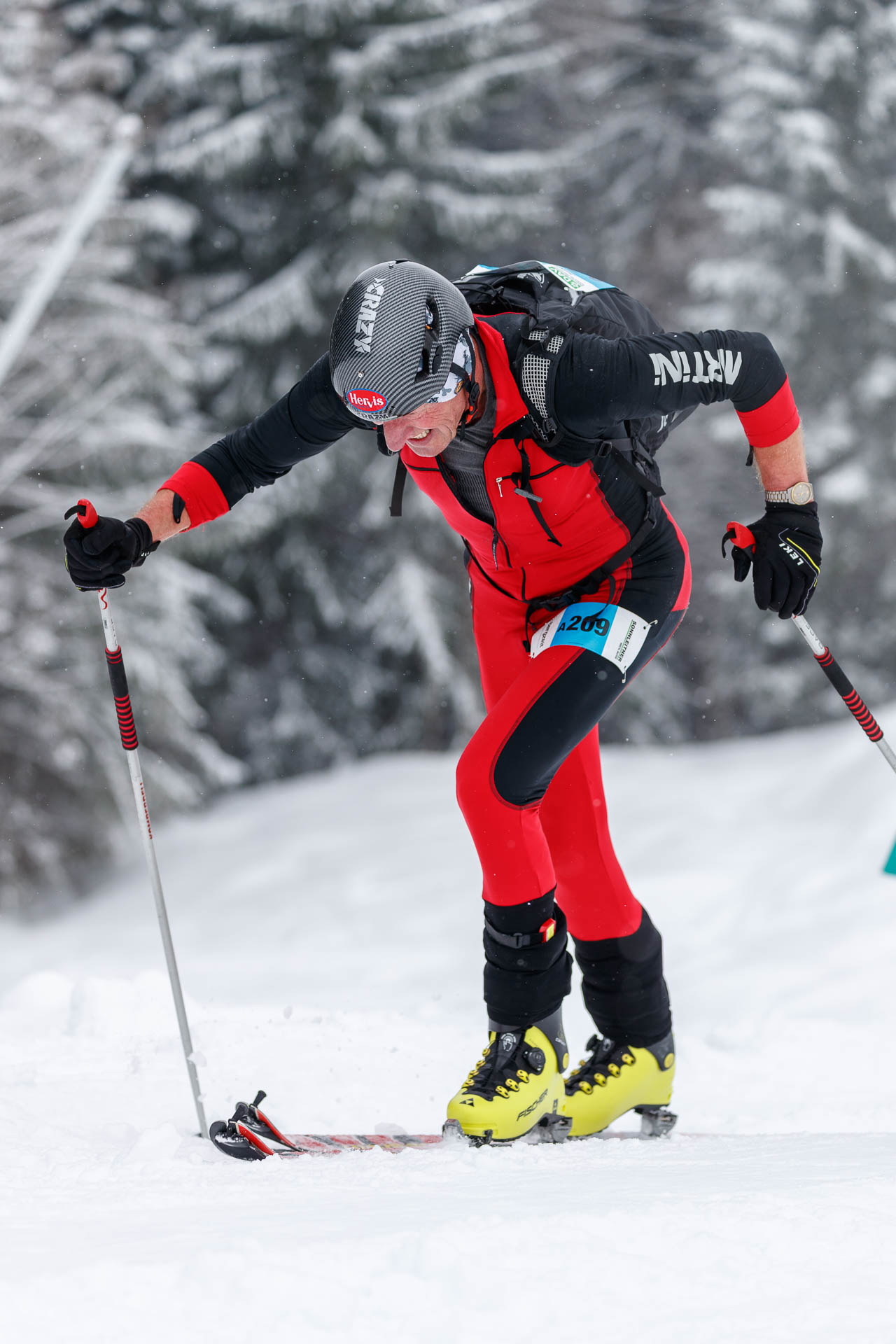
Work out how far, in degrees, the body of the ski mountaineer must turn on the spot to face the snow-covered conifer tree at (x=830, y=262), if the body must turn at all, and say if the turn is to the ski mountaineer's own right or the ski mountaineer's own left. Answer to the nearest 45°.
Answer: approximately 135° to the ski mountaineer's own right

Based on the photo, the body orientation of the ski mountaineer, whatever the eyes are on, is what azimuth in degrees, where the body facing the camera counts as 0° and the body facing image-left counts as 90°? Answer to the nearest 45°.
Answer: approximately 45°

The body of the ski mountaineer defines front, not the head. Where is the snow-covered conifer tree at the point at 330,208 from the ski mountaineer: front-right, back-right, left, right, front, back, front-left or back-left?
back-right

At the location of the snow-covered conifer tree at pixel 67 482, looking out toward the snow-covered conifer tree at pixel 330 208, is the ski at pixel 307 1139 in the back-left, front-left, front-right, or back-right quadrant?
back-right

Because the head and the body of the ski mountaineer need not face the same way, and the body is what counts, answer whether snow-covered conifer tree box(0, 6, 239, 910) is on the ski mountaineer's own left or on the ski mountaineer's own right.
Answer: on the ski mountaineer's own right
